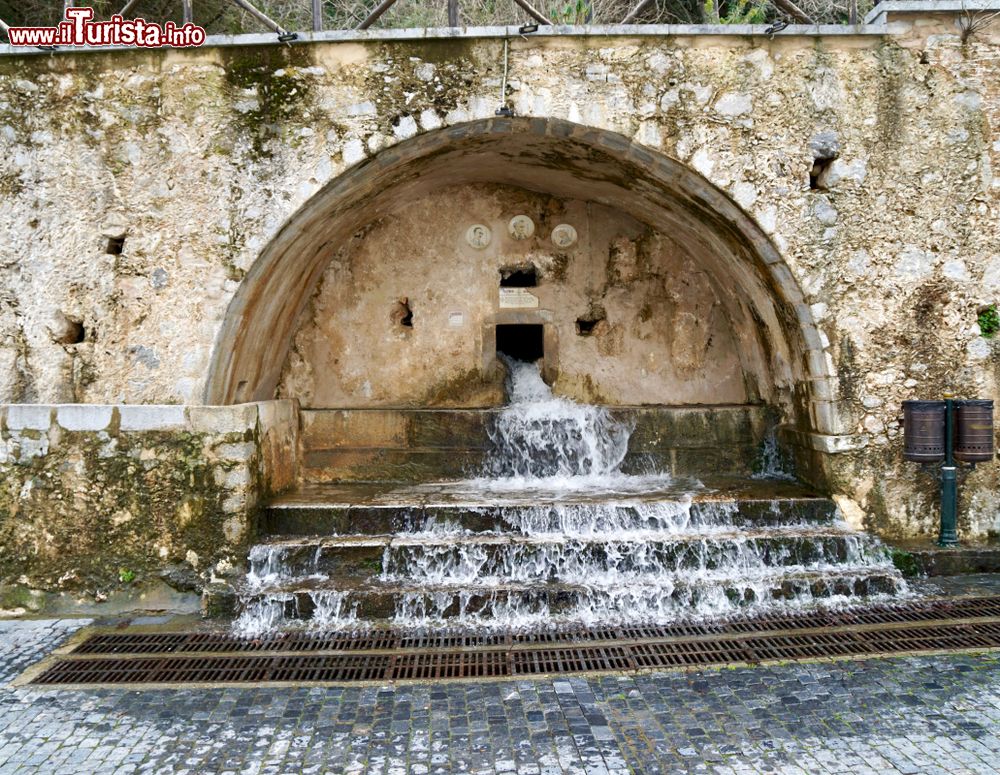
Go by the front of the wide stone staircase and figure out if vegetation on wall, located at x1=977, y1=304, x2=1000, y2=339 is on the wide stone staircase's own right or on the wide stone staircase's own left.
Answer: on the wide stone staircase's own left

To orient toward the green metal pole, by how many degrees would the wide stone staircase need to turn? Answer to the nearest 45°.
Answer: approximately 90° to its left

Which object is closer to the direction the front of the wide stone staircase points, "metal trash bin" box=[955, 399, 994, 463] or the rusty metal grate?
the rusty metal grate

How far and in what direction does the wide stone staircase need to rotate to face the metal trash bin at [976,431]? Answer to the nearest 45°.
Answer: approximately 90° to its left

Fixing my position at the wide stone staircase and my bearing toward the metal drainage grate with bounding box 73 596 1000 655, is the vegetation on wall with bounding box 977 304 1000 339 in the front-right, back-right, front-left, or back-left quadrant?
back-left

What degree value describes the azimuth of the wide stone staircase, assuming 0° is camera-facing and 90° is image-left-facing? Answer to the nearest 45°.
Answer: approximately 0°

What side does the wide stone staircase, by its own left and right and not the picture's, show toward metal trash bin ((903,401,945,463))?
left

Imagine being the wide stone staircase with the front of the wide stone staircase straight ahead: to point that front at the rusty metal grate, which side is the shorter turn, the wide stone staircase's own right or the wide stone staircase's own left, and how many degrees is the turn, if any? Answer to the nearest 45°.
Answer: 0° — it already faces it
